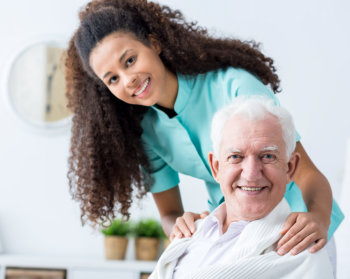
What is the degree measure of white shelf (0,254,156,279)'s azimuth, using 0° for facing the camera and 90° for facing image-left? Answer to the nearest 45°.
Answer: approximately 0°

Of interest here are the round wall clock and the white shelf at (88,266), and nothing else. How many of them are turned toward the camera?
2

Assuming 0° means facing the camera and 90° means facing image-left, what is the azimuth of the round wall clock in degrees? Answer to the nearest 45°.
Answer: approximately 0°
